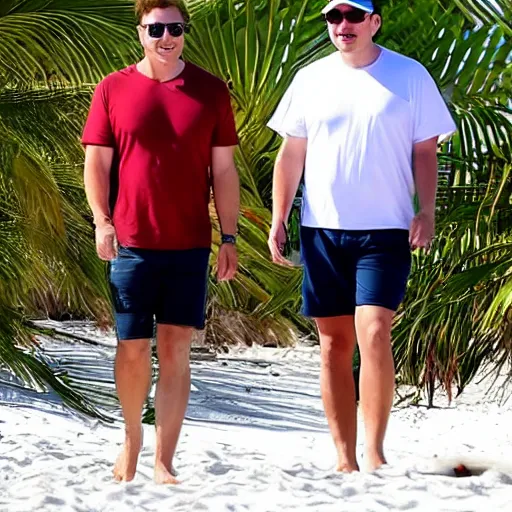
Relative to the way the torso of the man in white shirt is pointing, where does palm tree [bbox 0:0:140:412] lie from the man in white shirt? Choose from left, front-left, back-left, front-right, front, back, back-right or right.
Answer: back-right

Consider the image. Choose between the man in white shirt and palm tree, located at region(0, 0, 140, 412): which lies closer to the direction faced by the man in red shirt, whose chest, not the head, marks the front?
the man in white shirt

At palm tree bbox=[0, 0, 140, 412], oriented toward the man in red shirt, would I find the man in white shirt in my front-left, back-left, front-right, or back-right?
front-left

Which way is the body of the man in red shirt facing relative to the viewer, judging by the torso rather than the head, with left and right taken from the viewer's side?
facing the viewer

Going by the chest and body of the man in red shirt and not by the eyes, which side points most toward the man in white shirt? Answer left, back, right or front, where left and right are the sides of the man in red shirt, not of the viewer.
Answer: left

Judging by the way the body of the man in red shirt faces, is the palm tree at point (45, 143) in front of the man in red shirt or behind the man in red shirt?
behind

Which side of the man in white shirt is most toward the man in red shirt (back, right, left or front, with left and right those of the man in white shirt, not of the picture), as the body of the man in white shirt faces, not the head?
right

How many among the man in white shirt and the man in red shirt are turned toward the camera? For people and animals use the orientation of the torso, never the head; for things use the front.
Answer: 2

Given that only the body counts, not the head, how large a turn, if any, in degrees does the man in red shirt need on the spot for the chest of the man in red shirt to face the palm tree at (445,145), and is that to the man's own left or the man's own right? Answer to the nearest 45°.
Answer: approximately 135° to the man's own left

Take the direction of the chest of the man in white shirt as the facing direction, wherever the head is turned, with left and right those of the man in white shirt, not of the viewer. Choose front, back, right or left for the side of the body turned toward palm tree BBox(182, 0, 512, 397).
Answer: back

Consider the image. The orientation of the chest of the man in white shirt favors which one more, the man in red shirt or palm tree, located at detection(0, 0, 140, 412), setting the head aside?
the man in red shirt

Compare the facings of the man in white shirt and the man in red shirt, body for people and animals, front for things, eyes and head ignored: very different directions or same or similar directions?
same or similar directions

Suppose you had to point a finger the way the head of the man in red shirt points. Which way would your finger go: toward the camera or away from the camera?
toward the camera
